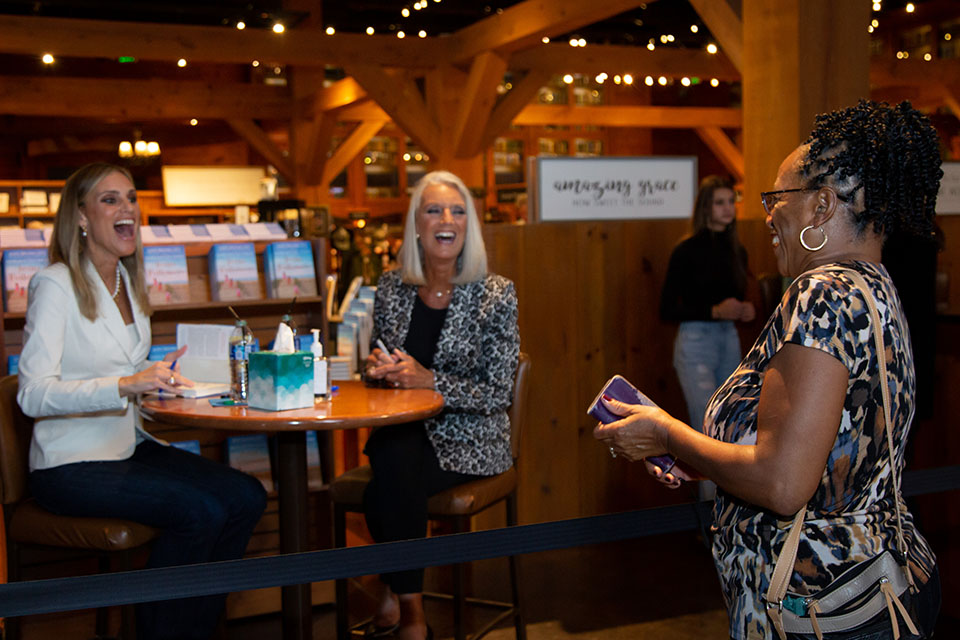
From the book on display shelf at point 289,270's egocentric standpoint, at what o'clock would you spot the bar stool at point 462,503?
The bar stool is roughly at 11 o'clock from the book on display shelf.

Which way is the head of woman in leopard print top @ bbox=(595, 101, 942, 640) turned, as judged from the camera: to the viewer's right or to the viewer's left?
to the viewer's left

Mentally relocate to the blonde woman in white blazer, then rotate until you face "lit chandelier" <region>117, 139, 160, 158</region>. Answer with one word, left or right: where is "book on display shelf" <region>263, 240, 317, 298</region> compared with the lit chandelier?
right

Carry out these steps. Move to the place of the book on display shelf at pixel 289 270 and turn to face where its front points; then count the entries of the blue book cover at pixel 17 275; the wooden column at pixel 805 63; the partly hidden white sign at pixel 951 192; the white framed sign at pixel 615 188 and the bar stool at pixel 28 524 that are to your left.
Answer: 3

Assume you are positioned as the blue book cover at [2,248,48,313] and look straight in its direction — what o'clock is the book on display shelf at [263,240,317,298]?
The book on display shelf is roughly at 9 o'clock from the blue book cover.

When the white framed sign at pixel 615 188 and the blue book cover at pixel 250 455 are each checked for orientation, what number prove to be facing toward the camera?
2

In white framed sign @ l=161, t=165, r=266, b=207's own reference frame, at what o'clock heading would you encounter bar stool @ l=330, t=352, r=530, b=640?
The bar stool is roughly at 12 o'clock from the white framed sign.

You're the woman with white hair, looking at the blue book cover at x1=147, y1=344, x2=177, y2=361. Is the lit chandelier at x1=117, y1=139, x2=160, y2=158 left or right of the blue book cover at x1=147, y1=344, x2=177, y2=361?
right
